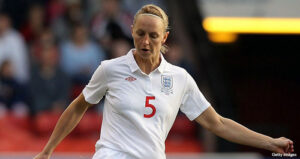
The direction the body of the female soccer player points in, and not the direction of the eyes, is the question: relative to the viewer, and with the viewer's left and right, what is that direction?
facing the viewer
